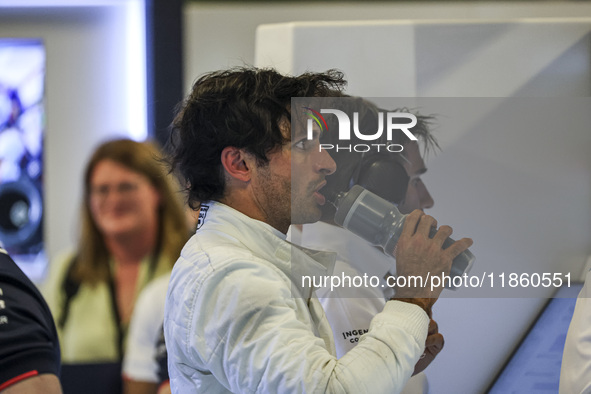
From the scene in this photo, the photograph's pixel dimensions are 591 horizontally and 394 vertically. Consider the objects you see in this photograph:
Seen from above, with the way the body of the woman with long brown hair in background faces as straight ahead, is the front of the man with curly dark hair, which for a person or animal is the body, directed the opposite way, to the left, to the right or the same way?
to the left

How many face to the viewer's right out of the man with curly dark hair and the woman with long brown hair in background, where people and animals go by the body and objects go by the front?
1

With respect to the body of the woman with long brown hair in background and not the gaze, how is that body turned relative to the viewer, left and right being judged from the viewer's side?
facing the viewer

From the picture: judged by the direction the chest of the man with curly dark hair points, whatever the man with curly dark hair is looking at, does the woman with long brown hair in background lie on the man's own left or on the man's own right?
on the man's own left

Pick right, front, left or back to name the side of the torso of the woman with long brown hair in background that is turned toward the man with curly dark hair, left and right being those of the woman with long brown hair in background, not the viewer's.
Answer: front

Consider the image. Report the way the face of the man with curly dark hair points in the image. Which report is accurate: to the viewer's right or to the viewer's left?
to the viewer's right

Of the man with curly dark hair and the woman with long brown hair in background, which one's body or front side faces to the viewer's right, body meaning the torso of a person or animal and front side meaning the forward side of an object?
the man with curly dark hair

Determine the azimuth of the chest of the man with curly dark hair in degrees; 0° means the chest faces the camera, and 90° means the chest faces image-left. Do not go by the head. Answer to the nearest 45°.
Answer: approximately 270°
